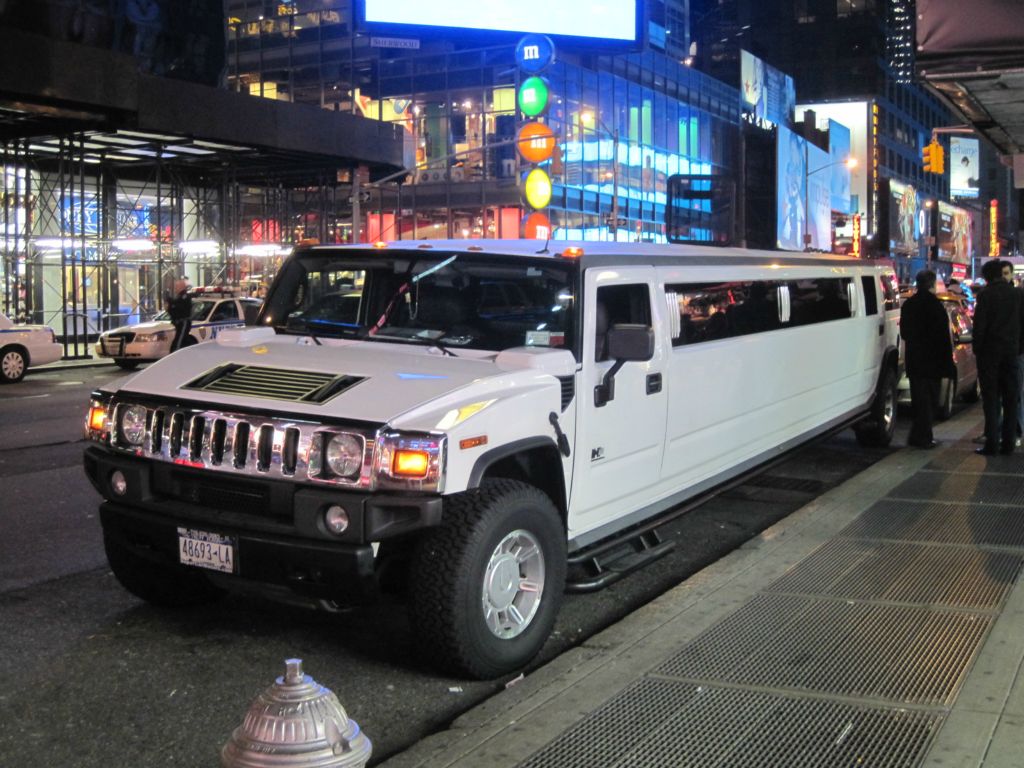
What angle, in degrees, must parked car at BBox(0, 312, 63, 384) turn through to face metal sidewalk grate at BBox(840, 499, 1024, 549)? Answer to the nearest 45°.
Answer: approximately 90° to its left

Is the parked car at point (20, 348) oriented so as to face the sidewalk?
no

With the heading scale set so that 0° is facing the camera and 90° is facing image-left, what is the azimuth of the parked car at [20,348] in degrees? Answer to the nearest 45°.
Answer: approximately 90°

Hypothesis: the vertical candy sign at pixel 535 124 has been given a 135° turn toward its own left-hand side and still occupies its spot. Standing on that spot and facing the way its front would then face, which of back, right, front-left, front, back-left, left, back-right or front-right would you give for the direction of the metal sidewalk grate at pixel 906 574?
back-right

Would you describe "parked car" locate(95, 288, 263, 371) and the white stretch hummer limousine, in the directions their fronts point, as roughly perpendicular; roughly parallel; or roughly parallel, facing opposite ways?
roughly parallel

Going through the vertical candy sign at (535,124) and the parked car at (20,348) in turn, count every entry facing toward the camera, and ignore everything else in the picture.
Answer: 1

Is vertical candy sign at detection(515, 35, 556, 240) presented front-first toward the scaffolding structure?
no

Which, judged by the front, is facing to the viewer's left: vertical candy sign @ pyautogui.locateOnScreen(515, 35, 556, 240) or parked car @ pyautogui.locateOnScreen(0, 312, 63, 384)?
the parked car

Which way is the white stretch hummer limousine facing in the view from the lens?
facing the viewer and to the left of the viewer

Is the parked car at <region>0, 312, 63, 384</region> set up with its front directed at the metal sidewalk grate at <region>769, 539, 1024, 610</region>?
no

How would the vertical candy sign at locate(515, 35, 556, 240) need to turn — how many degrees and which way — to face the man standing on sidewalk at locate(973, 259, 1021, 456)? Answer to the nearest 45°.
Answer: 0° — it already faces them

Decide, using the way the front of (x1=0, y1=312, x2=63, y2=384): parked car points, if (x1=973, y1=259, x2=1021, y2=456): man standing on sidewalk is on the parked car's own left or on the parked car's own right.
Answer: on the parked car's own left

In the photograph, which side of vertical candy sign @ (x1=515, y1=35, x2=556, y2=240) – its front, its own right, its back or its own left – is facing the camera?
front
